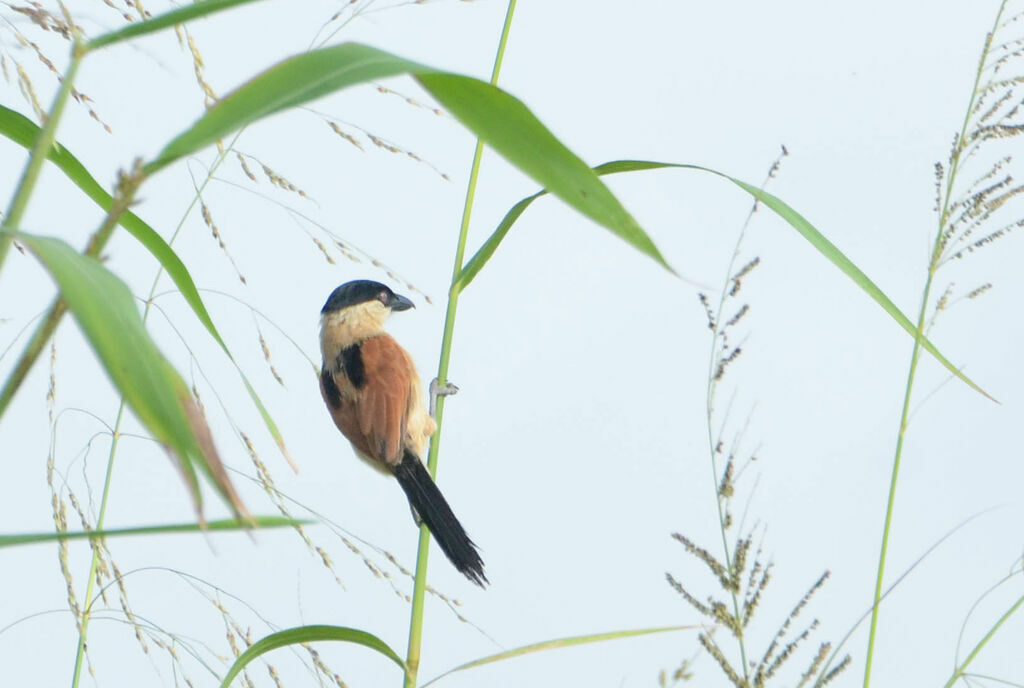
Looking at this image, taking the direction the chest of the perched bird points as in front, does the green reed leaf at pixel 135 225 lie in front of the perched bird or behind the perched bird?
behind

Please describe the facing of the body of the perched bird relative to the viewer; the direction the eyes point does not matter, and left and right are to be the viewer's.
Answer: facing away from the viewer and to the right of the viewer

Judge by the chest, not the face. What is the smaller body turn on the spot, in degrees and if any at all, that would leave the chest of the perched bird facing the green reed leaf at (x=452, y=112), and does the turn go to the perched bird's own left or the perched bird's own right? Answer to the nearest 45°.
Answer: approximately 135° to the perched bird's own right

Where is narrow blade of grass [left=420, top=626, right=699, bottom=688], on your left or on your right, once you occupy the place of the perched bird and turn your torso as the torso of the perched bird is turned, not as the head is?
on your right
